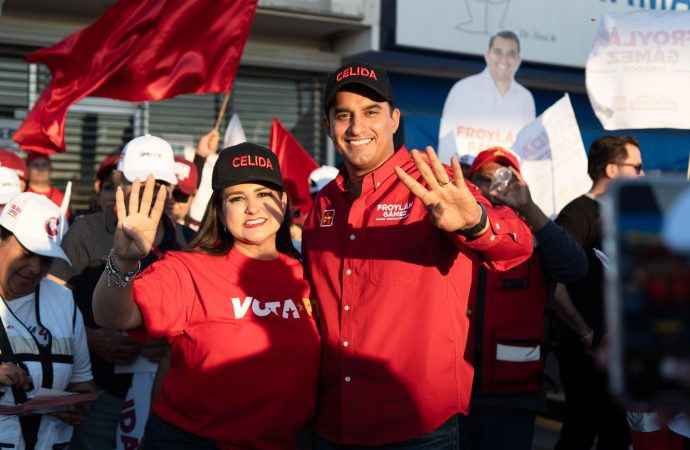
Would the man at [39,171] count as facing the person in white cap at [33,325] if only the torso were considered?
yes

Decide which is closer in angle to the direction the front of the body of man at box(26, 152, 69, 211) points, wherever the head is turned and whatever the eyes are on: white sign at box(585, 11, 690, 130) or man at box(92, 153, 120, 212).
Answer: the man

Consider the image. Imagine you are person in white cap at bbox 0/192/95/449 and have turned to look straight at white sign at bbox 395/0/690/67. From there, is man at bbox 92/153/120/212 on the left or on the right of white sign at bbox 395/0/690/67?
left

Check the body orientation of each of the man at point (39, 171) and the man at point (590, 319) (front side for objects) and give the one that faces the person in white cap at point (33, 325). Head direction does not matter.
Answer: the man at point (39, 171)

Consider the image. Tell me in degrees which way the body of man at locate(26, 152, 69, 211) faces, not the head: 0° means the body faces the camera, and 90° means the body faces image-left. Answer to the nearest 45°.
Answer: approximately 0°
